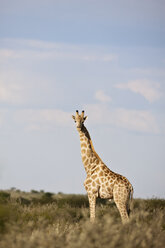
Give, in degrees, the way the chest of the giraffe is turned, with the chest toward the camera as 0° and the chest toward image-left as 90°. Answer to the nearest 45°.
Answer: approximately 90°
